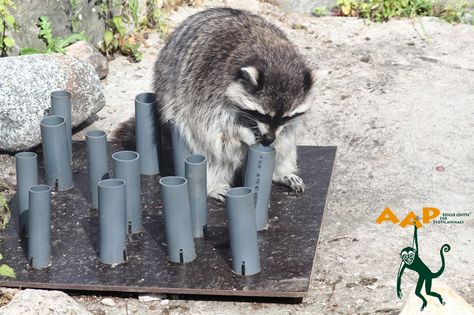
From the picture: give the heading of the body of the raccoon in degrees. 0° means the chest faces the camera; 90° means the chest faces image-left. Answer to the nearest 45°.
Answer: approximately 315°

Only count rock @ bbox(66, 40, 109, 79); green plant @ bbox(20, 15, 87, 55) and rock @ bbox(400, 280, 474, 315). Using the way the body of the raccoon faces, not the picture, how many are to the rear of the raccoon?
2

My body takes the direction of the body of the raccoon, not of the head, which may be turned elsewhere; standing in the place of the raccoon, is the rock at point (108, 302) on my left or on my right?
on my right

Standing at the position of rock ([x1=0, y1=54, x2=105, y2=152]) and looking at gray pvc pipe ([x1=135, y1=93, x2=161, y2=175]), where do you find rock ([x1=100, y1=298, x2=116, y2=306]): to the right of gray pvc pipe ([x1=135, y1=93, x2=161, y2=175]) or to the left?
right

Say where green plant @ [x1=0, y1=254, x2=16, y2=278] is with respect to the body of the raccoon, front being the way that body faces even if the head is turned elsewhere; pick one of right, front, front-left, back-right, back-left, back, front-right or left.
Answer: right

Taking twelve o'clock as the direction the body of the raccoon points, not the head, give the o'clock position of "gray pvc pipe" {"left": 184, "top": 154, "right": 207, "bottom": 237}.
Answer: The gray pvc pipe is roughly at 2 o'clock from the raccoon.

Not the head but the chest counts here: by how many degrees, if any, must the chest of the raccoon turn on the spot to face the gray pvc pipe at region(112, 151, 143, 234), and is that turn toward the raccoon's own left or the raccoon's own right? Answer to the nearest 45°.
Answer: approximately 90° to the raccoon's own right

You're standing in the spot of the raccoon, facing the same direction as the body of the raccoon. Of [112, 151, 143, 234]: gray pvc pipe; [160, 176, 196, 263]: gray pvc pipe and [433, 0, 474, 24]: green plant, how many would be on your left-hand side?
1

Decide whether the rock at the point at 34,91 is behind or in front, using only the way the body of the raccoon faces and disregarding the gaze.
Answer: behind

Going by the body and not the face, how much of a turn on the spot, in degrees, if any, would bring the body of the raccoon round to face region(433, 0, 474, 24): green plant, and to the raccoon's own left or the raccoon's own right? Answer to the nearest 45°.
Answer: approximately 90° to the raccoon's own left

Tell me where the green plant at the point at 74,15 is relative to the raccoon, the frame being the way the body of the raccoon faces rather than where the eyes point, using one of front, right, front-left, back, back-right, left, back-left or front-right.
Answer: back
